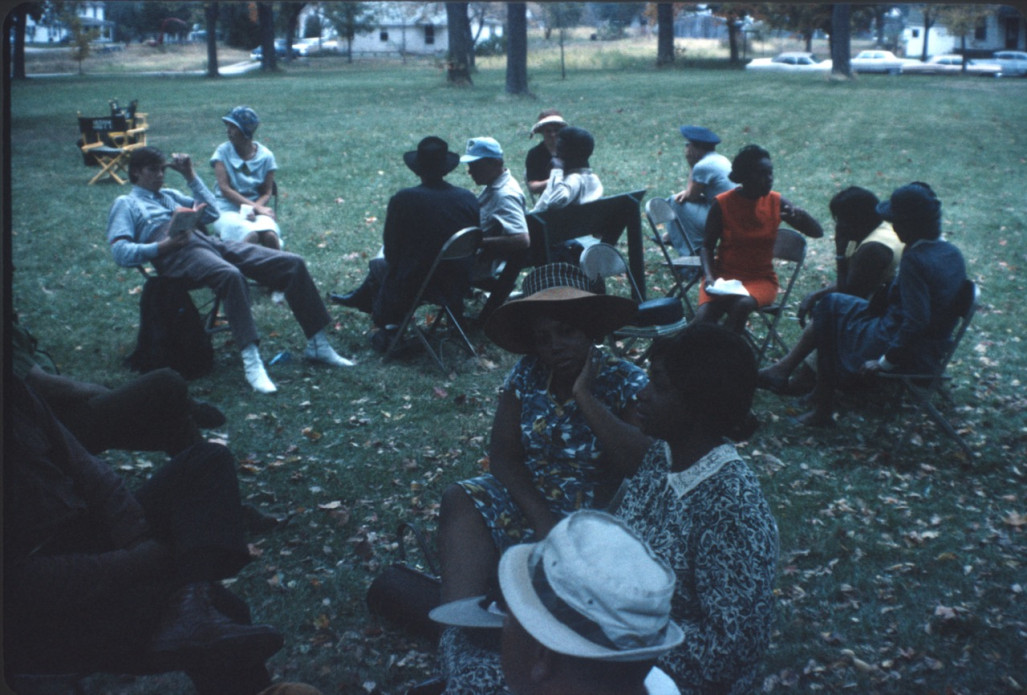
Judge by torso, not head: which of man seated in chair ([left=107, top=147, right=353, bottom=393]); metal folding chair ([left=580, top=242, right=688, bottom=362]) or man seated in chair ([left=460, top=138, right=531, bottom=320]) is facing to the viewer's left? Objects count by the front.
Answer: man seated in chair ([left=460, top=138, right=531, bottom=320])

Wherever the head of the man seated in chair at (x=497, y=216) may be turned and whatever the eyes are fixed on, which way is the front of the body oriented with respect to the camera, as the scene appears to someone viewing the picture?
to the viewer's left

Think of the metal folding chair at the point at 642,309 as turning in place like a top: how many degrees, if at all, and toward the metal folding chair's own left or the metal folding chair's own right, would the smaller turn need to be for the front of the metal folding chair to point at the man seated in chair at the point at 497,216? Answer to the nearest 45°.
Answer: approximately 180°

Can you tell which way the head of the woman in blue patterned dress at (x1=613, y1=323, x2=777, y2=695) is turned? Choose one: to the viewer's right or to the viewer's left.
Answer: to the viewer's left
